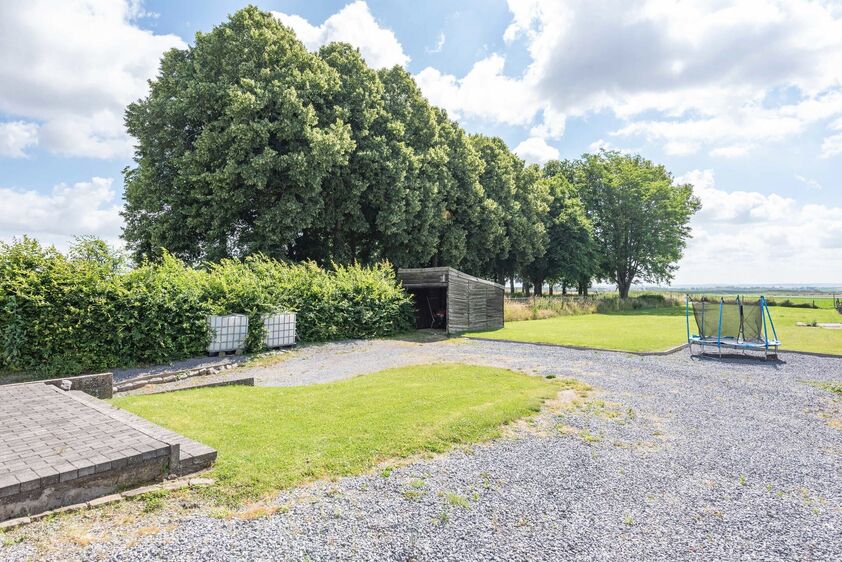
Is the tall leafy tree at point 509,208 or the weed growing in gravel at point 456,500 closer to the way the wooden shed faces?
the weed growing in gravel

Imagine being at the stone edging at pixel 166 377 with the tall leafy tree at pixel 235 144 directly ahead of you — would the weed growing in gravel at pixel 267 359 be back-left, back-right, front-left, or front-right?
front-right

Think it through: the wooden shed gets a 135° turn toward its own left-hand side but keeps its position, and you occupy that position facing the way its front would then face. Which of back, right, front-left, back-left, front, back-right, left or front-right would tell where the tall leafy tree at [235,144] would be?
back

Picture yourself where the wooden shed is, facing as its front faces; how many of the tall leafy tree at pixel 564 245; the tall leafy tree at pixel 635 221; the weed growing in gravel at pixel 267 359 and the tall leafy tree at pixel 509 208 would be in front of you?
1

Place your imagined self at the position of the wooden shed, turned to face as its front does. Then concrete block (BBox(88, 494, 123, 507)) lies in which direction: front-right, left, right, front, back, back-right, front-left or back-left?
front-left

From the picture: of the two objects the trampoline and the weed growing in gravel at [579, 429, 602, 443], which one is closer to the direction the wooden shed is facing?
the weed growing in gravel

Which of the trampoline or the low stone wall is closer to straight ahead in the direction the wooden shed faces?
the low stone wall

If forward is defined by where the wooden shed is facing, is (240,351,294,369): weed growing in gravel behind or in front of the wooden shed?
in front

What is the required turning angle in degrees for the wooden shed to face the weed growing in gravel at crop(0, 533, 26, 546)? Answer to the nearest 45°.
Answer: approximately 45° to its left

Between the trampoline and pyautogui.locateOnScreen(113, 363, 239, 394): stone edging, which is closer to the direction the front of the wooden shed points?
the stone edging

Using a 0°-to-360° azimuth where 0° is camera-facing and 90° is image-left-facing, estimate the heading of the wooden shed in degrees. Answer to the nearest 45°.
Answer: approximately 45°

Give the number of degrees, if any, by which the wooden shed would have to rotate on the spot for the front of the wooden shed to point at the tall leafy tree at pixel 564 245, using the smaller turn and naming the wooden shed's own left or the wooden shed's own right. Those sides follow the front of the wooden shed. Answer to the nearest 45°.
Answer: approximately 180°

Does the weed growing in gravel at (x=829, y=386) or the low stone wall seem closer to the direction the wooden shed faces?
the low stone wall

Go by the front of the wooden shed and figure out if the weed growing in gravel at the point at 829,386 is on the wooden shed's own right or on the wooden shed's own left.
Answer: on the wooden shed's own left

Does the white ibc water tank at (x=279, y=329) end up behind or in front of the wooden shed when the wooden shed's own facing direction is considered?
in front
